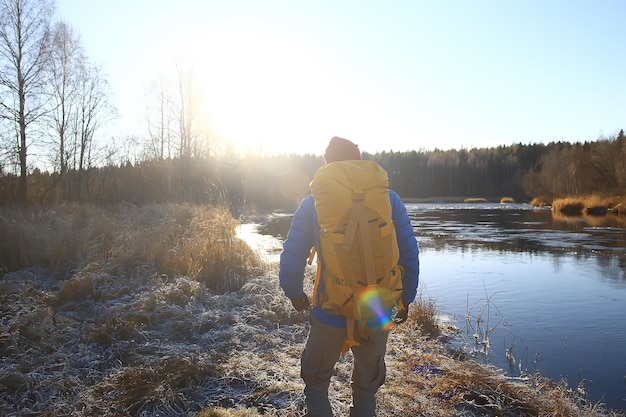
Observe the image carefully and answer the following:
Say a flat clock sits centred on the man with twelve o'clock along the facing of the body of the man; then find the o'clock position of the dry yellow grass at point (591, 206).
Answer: The dry yellow grass is roughly at 1 o'clock from the man.

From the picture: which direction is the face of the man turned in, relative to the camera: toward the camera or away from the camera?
away from the camera

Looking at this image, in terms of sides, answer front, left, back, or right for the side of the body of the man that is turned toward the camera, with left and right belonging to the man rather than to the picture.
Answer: back
